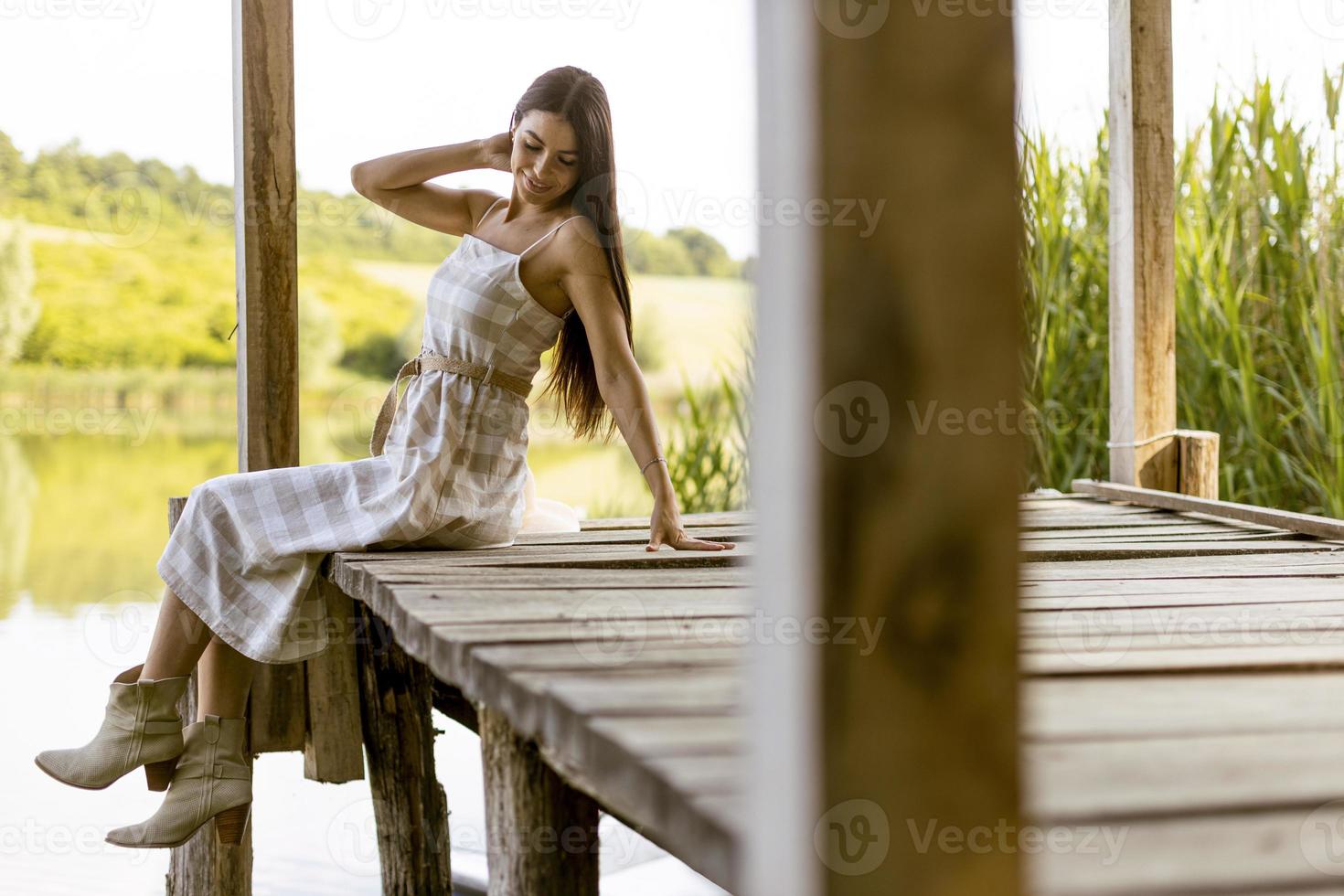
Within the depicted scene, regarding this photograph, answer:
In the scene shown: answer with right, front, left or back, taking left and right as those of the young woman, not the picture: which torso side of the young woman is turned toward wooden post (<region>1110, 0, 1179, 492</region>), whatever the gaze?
back

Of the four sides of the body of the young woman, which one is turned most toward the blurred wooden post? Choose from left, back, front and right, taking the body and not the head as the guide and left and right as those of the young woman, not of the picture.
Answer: left

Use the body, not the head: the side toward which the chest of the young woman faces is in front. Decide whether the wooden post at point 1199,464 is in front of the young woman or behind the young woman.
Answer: behind

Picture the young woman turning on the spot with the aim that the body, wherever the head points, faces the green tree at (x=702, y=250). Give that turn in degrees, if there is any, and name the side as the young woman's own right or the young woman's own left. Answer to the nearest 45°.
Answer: approximately 90° to the young woman's own right

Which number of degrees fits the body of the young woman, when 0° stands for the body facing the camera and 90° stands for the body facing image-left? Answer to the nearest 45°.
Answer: approximately 90°

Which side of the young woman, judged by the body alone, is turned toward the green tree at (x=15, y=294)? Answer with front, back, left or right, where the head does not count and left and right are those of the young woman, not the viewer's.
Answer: right

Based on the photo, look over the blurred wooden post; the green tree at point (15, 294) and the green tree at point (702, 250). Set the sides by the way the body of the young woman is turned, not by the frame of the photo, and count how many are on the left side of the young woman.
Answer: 1
